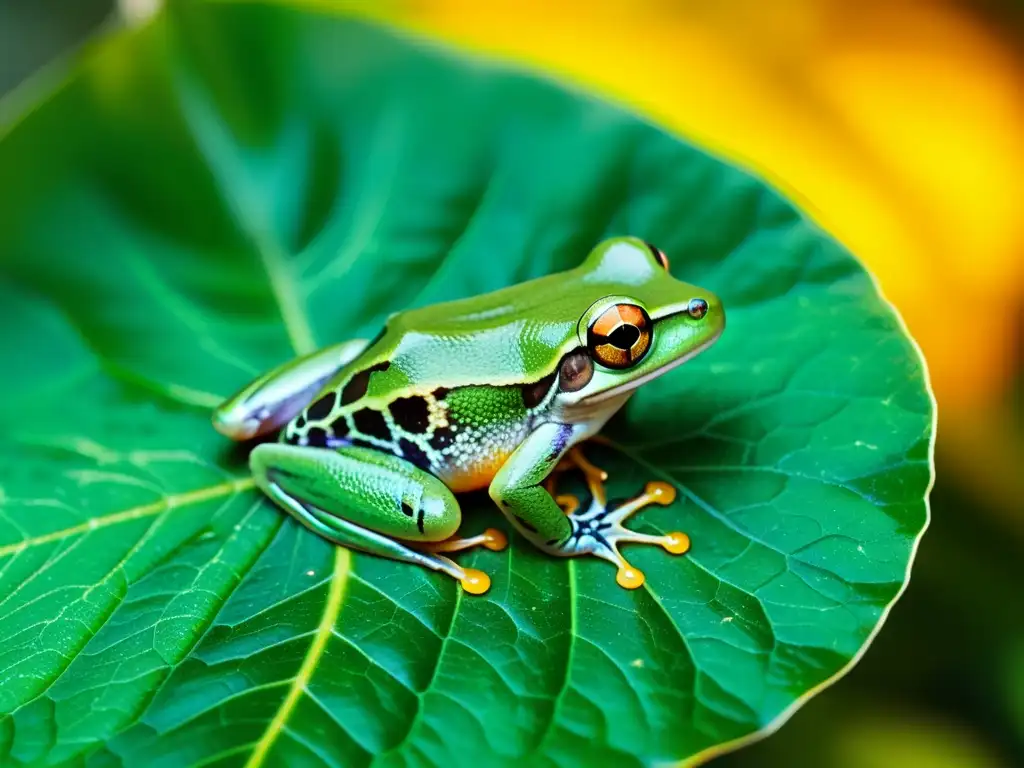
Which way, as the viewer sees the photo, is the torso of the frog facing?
to the viewer's right
